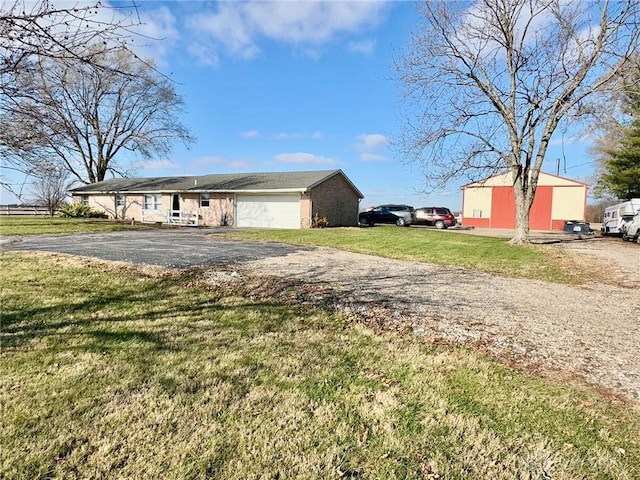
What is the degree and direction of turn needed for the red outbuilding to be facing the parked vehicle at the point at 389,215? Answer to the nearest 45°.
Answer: approximately 45° to its right

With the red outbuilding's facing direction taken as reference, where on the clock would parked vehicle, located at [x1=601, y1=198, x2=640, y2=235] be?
The parked vehicle is roughly at 11 o'clock from the red outbuilding.

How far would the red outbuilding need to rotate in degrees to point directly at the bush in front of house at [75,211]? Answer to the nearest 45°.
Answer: approximately 45° to its right

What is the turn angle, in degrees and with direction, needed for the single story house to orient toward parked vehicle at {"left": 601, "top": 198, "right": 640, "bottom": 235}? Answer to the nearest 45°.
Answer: approximately 90° to its left

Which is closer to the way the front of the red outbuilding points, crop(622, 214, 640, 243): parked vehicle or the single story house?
the parked vehicle

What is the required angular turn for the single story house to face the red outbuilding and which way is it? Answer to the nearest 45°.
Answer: approximately 135° to its left

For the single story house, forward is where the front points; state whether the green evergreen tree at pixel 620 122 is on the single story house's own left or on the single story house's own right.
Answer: on the single story house's own left

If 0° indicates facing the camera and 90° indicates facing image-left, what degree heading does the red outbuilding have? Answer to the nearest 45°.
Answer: approximately 0°

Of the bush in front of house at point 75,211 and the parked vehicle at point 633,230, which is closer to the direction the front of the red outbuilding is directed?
the parked vehicle
